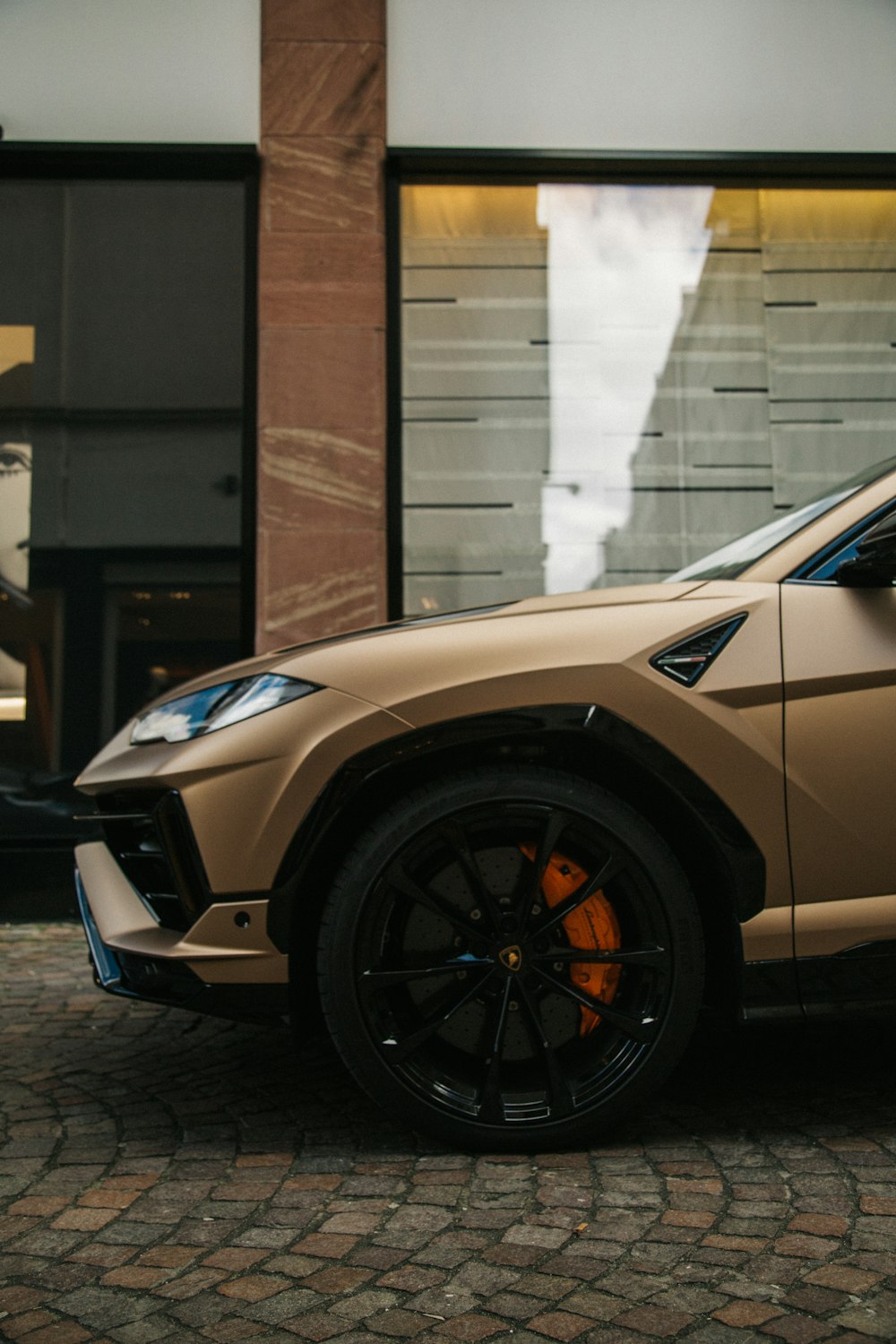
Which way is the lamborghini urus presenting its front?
to the viewer's left
